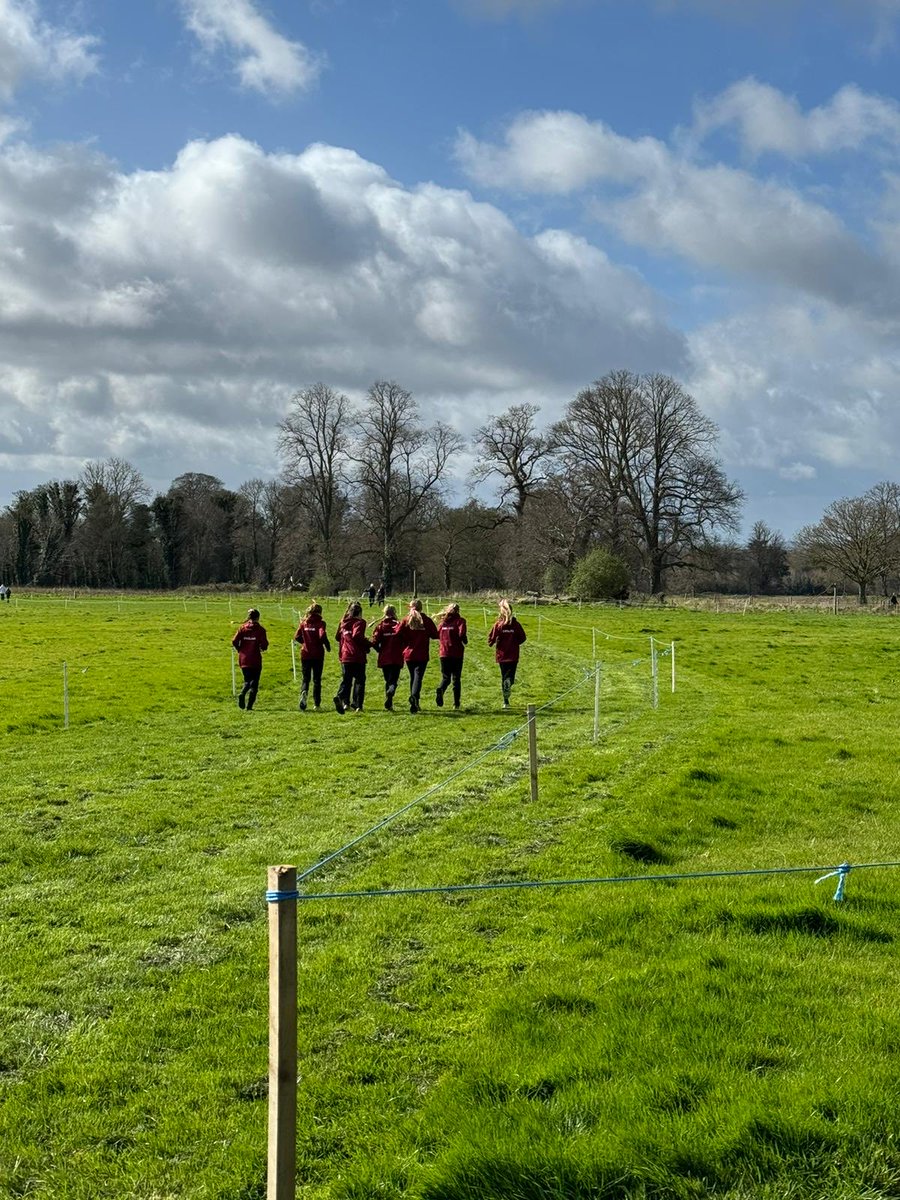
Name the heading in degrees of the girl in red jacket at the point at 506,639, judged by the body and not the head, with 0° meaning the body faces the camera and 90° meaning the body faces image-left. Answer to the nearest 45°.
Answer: approximately 180°

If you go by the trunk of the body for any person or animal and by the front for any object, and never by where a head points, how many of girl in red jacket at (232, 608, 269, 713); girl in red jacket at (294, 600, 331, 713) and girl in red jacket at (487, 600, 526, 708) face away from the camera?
3

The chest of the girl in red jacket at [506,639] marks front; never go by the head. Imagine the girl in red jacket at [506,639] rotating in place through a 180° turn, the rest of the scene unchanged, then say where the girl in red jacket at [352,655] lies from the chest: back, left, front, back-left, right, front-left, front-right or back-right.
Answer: right

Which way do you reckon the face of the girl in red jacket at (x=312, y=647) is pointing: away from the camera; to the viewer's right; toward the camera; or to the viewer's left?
away from the camera

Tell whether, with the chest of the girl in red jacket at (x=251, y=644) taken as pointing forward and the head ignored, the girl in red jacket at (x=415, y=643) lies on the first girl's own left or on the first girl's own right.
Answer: on the first girl's own right

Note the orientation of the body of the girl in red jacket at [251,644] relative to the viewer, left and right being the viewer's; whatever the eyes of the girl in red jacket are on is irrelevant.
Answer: facing away from the viewer

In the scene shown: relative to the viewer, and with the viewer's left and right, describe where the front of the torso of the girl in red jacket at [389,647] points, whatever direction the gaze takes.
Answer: facing away from the viewer

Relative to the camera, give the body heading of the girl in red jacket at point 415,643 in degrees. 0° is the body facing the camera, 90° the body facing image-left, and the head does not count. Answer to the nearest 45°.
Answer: approximately 180°

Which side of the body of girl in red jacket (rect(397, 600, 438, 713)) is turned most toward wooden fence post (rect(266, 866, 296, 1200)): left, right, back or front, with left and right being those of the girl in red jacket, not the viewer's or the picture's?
back

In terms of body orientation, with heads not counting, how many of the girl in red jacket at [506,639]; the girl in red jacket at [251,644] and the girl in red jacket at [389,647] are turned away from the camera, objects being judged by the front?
3

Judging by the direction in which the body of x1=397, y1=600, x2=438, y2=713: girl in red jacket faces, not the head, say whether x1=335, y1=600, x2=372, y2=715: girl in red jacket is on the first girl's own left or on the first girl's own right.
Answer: on the first girl's own left

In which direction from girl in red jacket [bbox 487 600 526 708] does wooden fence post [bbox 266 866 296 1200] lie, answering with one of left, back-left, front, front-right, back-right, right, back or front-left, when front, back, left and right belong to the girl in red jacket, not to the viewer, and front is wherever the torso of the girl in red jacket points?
back

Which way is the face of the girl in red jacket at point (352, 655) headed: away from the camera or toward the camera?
away from the camera

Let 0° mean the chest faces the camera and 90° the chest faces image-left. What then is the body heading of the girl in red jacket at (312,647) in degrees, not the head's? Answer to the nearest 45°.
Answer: approximately 180°

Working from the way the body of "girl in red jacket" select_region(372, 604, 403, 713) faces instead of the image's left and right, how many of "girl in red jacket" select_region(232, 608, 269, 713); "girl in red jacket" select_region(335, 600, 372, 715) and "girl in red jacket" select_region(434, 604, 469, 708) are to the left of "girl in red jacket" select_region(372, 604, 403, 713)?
2
